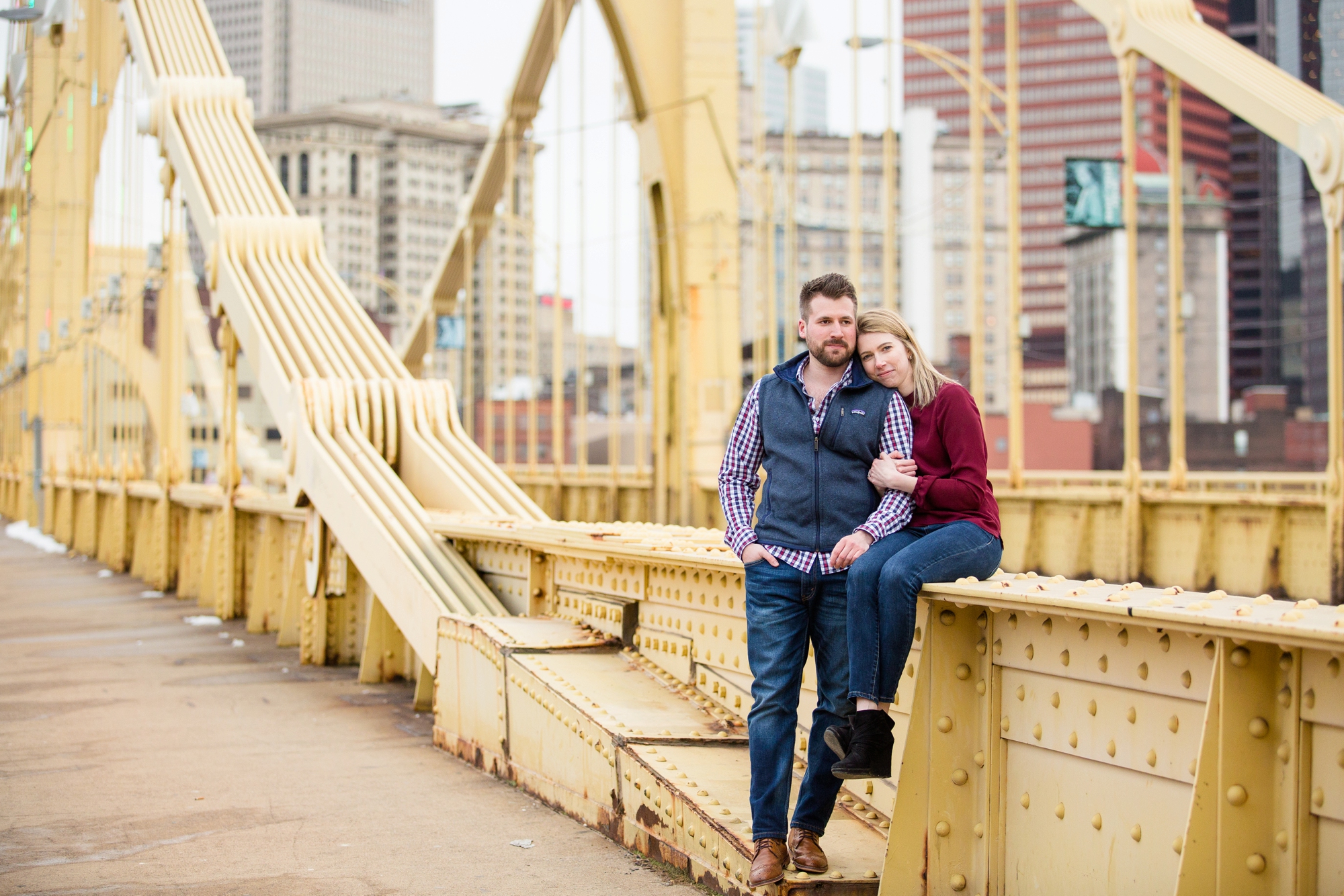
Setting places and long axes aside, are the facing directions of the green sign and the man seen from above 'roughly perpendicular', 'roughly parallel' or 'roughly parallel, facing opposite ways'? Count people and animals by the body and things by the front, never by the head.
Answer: roughly parallel

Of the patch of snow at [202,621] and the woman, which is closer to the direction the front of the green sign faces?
the woman

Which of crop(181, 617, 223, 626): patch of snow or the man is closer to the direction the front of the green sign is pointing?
the man

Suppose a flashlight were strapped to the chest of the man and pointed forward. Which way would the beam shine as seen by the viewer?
toward the camera

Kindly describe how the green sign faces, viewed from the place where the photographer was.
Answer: facing the viewer

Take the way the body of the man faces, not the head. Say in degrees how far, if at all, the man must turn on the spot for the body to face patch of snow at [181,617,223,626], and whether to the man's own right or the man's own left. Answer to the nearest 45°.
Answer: approximately 135° to the man's own right

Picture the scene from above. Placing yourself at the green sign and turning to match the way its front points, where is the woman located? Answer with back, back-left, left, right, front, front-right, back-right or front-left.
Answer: front

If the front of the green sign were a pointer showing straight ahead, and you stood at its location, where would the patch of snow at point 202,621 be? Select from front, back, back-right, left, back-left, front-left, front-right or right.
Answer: front-right

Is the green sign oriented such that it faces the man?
yes

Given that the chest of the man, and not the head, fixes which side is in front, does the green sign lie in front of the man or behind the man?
behind

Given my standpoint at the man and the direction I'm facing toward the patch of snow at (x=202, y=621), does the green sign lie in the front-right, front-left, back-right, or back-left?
front-right

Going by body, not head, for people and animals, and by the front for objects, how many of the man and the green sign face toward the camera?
2
